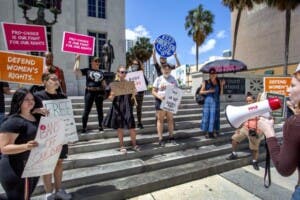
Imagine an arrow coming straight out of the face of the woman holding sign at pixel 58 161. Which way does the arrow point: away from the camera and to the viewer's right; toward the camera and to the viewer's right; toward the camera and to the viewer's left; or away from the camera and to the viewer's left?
toward the camera and to the viewer's right

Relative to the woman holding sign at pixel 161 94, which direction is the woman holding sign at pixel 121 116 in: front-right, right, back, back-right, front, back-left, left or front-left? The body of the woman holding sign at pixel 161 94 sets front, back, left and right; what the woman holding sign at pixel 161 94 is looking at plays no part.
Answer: right

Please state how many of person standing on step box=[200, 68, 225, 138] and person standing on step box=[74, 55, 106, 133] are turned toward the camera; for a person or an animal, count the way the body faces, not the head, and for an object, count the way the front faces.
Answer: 2

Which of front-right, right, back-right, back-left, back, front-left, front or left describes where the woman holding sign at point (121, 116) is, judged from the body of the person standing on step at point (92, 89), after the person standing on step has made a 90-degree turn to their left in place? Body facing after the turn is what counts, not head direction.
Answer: front-right

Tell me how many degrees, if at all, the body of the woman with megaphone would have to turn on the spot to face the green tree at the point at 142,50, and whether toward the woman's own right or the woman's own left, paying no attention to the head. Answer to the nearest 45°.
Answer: approximately 45° to the woman's own right

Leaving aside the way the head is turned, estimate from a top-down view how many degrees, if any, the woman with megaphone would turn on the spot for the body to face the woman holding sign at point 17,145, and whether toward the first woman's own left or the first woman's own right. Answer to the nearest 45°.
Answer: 0° — they already face them

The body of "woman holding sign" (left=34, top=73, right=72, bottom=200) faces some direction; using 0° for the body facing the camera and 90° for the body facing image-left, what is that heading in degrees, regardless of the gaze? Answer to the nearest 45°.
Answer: approximately 315°

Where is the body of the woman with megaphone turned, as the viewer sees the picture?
to the viewer's left

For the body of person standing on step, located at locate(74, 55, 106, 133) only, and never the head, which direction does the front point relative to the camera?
toward the camera
